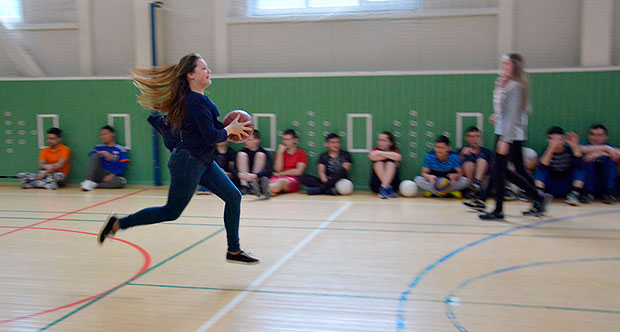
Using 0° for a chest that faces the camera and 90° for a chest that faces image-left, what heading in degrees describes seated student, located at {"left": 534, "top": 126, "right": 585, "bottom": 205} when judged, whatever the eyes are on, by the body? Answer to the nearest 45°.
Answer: approximately 0°

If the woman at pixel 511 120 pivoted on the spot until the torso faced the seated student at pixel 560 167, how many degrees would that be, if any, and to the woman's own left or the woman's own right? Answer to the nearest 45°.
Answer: approximately 90° to the woman's own right

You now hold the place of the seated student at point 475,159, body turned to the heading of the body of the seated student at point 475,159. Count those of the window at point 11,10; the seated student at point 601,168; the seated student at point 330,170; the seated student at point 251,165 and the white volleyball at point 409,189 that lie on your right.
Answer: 4

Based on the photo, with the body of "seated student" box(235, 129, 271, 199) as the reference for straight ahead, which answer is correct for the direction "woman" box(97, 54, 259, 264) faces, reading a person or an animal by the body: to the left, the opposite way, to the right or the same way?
to the left

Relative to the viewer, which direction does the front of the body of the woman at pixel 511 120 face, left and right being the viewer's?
facing to the left of the viewer
